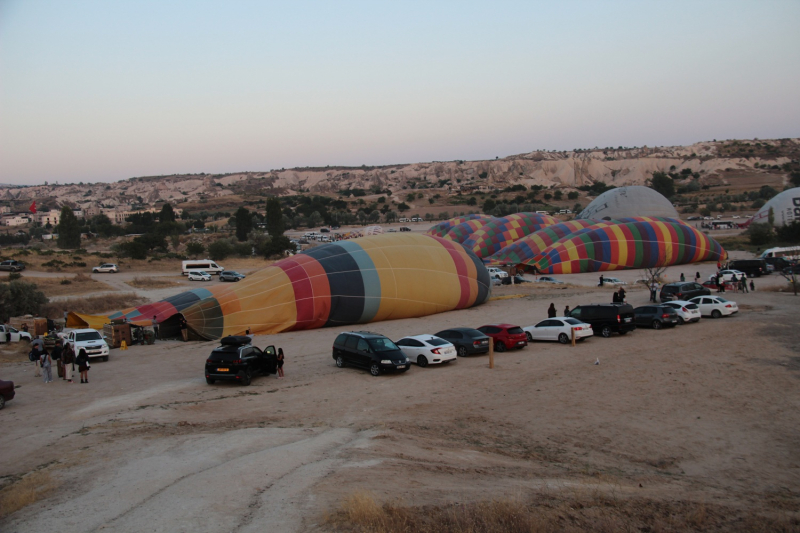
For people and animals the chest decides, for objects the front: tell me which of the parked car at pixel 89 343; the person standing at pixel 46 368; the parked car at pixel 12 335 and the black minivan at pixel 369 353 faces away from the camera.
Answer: the person standing

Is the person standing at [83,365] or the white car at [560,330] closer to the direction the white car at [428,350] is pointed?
the person standing

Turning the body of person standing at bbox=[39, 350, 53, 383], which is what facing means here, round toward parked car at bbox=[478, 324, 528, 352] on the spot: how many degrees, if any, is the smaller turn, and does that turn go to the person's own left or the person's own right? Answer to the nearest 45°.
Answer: approximately 90° to the person's own right

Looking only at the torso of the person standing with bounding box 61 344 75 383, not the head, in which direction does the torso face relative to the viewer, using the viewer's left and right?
facing away from the viewer
